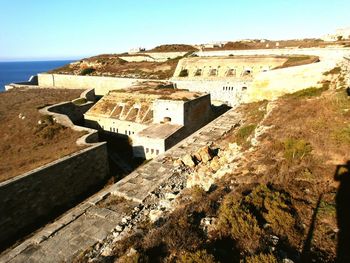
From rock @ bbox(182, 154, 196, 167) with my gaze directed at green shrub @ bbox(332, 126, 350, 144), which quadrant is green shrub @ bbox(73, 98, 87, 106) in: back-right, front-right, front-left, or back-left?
back-left

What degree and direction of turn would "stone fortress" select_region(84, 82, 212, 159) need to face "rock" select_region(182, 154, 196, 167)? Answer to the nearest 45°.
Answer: approximately 45° to its left

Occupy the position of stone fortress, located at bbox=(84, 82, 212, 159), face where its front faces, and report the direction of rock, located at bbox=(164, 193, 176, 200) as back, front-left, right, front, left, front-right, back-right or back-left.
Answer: front-left

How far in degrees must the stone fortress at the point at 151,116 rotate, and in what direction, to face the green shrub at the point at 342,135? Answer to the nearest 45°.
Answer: approximately 45° to its left

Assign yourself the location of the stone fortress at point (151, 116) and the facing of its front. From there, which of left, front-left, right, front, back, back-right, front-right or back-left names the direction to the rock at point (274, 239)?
front-left

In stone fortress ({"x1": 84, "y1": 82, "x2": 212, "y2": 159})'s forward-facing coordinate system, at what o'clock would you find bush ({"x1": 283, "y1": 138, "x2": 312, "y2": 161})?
The bush is roughly at 10 o'clock from the stone fortress.

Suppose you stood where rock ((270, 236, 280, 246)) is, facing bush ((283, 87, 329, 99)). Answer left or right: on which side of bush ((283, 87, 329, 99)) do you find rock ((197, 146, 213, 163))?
left

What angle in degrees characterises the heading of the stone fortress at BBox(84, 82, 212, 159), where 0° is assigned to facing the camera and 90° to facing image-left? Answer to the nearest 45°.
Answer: approximately 45°

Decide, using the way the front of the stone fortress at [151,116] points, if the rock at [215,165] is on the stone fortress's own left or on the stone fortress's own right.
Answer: on the stone fortress's own left

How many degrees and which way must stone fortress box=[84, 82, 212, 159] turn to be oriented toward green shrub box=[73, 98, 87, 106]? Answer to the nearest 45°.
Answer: approximately 90° to its right
